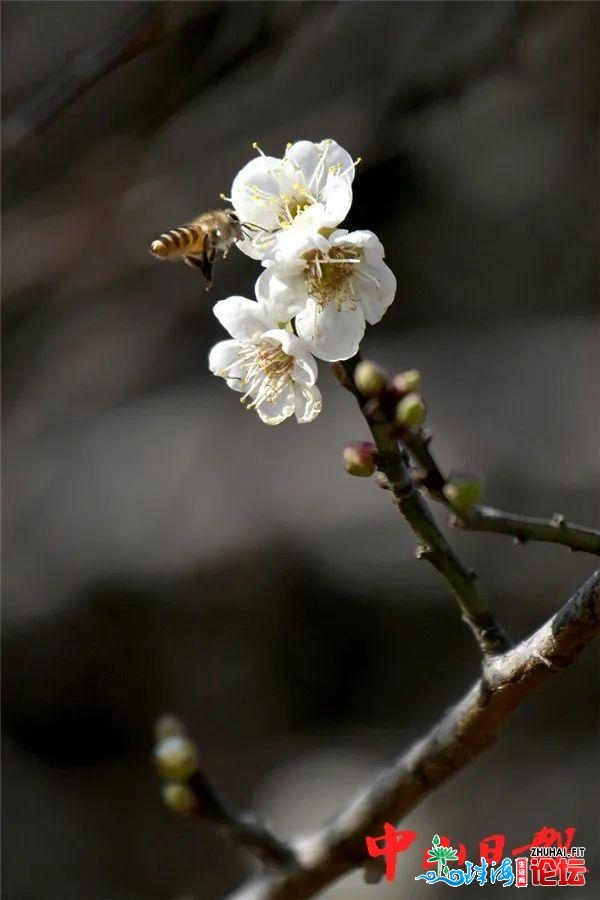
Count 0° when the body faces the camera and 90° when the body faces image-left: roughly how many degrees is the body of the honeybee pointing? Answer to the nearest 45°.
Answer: approximately 270°
